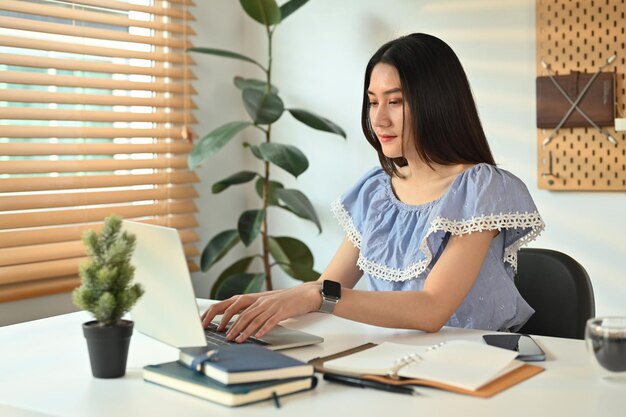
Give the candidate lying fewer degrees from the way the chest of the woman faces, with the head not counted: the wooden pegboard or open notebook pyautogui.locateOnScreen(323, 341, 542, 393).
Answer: the open notebook

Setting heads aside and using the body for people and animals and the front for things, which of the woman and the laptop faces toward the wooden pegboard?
the laptop

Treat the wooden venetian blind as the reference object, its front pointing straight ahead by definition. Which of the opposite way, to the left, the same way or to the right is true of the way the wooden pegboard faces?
to the right

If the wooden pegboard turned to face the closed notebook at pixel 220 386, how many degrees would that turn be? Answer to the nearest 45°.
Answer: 0° — it already faces it

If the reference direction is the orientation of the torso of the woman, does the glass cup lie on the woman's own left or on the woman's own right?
on the woman's own left

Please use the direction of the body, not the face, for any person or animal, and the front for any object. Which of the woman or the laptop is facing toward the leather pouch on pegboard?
the laptop

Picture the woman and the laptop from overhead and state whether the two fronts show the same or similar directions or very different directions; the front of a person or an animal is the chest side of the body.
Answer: very different directions

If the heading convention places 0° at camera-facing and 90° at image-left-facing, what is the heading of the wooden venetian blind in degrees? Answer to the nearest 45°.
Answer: approximately 315°

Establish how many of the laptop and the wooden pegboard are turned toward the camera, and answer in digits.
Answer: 1
